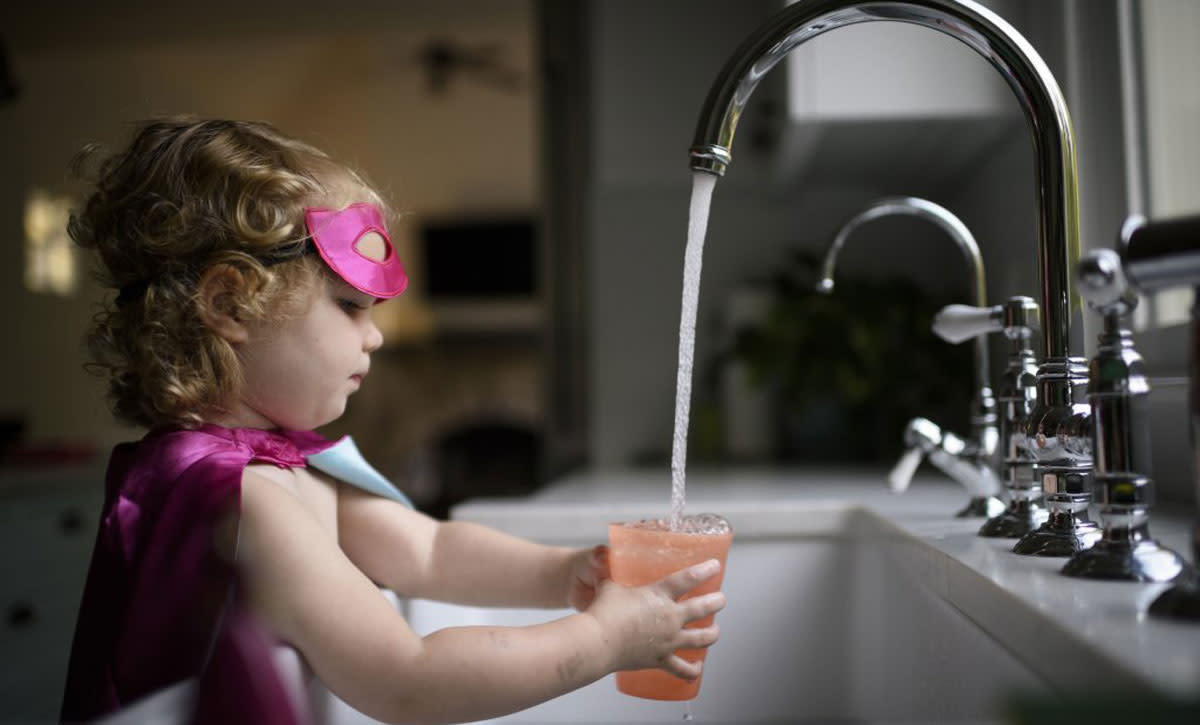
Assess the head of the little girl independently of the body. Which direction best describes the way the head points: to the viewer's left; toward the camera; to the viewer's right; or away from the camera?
to the viewer's right

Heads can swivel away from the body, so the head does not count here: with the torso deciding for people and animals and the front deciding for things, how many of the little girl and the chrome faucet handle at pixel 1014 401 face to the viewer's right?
1

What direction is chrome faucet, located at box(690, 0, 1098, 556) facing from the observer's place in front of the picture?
facing to the left of the viewer

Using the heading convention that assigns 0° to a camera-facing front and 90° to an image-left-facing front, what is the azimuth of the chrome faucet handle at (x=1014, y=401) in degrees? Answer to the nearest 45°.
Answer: approximately 90°

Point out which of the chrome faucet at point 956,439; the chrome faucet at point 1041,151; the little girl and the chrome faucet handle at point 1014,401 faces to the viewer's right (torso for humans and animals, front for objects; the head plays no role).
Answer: the little girl

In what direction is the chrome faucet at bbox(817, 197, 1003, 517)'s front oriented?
to the viewer's left

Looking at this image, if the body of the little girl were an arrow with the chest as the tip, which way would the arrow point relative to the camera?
to the viewer's right
